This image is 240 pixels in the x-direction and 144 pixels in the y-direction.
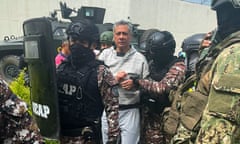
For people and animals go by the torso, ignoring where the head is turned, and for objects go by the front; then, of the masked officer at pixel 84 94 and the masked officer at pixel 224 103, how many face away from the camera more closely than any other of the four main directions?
0

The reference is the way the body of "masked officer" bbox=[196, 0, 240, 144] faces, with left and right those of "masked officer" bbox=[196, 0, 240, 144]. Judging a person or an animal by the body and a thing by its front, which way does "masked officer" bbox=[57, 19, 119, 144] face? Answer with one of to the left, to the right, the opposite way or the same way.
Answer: to the left

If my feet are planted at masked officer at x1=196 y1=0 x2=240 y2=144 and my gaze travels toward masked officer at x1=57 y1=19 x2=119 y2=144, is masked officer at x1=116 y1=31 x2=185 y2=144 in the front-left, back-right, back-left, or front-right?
front-right

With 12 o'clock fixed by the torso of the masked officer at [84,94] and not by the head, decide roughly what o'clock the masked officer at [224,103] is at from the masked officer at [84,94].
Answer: the masked officer at [224,103] is roughly at 10 o'clock from the masked officer at [84,94].

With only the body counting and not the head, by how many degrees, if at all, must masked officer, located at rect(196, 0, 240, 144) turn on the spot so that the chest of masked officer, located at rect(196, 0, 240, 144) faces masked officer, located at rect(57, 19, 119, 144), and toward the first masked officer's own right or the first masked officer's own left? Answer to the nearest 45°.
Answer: approximately 45° to the first masked officer's own right

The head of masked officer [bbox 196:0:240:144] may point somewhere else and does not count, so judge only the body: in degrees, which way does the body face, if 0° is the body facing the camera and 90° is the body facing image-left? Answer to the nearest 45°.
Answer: approximately 90°

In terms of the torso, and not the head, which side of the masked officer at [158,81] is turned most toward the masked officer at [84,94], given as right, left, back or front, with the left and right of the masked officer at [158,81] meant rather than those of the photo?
front

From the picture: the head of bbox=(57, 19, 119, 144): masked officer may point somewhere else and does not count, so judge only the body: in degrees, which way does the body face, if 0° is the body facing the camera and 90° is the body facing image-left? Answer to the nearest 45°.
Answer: approximately 45°

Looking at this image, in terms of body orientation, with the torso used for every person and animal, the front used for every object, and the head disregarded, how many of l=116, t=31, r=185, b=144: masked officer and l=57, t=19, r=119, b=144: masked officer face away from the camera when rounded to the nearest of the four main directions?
0
